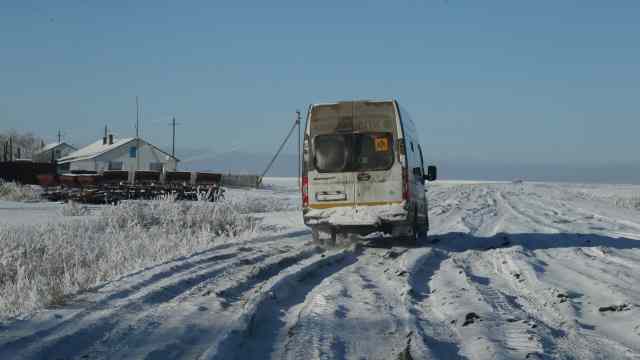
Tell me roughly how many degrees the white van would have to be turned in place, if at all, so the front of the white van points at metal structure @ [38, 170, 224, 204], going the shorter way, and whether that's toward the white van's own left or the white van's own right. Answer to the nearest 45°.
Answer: approximately 45° to the white van's own left

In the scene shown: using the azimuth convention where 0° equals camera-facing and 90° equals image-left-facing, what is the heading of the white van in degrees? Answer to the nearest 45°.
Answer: approximately 180°
